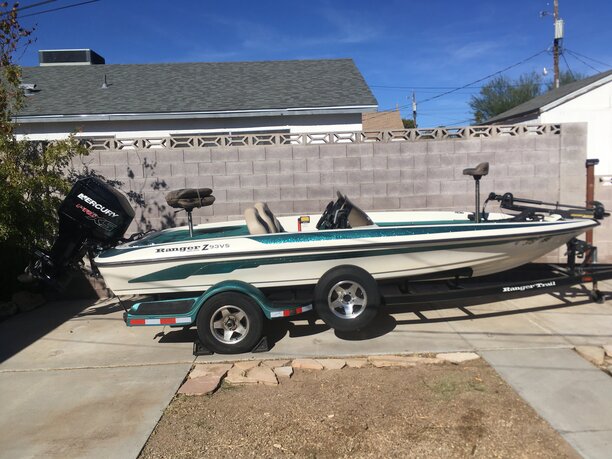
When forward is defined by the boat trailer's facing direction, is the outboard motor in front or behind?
behind

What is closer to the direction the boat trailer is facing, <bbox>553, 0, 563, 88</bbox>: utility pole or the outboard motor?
the utility pole

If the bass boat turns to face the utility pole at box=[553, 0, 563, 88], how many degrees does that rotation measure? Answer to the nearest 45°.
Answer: approximately 45° to its left

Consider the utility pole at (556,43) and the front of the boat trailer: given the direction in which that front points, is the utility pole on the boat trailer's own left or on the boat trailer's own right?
on the boat trailer's own left

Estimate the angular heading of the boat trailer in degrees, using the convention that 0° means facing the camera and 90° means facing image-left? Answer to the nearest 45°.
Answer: approximately 270°

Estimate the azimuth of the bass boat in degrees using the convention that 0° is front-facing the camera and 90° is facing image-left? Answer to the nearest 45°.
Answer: approximately 270°
